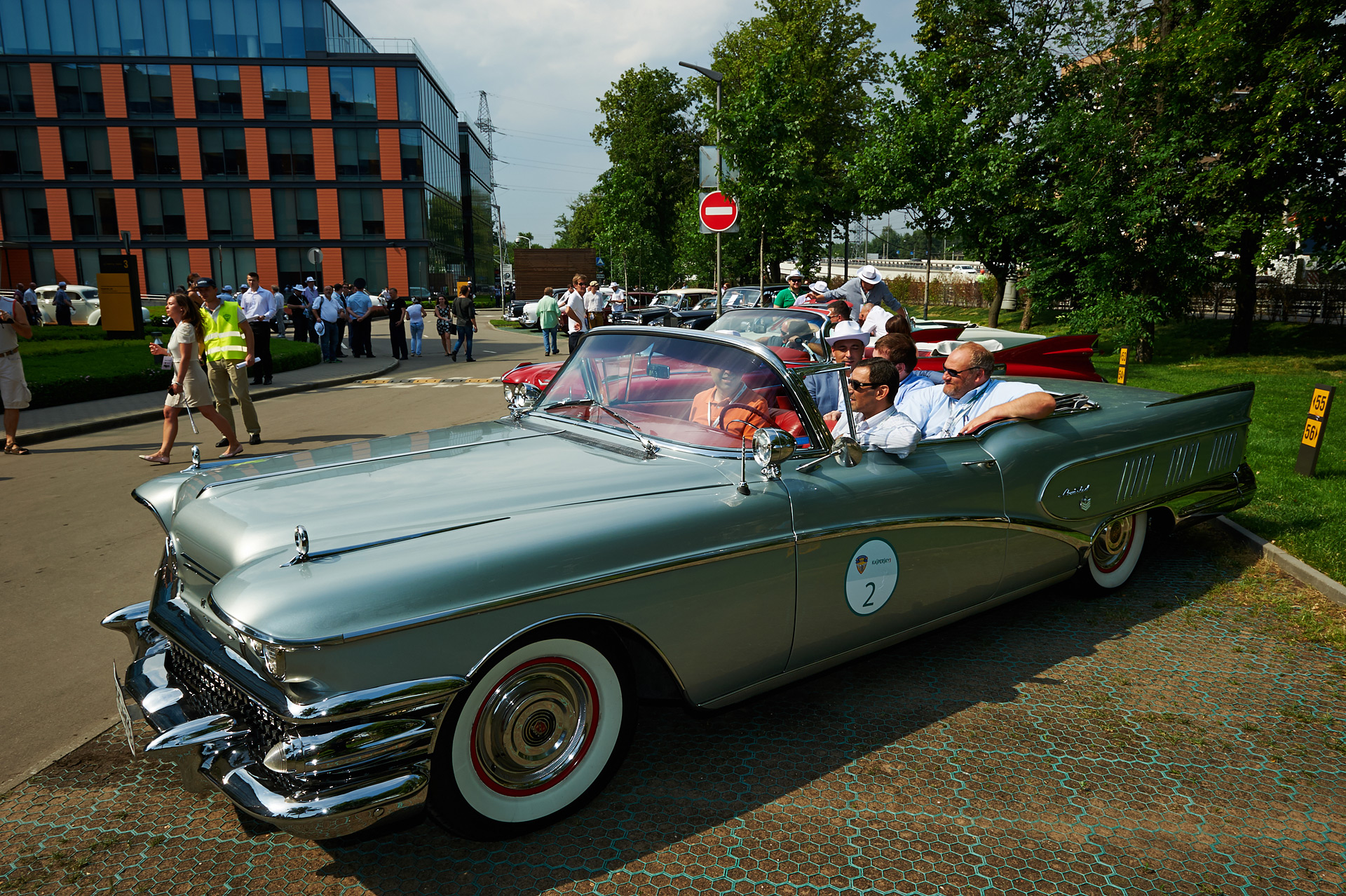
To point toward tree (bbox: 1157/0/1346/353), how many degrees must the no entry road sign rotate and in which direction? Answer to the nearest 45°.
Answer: approximately 135° to its left

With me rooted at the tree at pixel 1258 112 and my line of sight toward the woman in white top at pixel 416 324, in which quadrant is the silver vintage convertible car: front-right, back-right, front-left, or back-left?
front-left

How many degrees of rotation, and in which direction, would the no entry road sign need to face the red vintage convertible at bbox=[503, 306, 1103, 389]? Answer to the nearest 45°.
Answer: approximately 45° to its left

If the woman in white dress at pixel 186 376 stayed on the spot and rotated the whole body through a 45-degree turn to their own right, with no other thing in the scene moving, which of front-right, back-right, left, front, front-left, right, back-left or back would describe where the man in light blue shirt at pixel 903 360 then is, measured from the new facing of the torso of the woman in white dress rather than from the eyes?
back

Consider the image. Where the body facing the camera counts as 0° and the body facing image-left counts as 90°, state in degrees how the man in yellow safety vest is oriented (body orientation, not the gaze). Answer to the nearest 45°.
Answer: approximately 45°

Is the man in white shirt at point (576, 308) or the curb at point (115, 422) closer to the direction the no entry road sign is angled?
the curb

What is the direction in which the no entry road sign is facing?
toward the camera

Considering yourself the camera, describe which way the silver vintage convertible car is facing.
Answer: facing the viewer and to the left of the viewer

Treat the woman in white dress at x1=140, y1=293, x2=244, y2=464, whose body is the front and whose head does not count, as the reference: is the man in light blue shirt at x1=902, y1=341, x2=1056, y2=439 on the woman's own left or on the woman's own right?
on the woman's own left

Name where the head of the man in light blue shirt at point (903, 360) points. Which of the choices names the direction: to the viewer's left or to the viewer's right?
to the viewer's left

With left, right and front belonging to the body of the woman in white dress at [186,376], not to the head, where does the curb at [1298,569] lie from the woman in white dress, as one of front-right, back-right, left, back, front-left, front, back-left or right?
back-left

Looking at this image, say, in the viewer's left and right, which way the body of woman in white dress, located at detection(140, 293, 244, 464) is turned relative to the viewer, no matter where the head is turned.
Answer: facing to the left of the viewer

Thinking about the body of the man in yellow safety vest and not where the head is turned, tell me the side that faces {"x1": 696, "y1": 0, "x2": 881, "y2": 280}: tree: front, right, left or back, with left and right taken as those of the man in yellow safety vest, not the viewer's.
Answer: back
